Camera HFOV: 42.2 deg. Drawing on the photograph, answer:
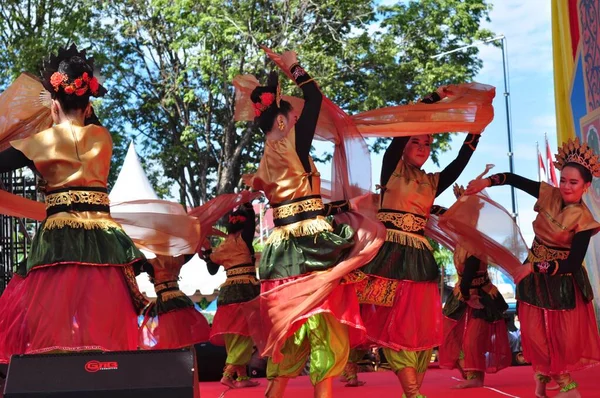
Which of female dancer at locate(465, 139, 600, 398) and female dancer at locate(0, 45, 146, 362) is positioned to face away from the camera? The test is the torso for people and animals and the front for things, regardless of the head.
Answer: female dancer at locate(0, 45, 146, 362)

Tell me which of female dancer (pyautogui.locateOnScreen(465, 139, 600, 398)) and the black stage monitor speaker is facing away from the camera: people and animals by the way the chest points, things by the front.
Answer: the black stage monitor speaker

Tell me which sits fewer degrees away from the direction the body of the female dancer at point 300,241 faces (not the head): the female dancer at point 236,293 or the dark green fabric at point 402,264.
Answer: the dark green fabric

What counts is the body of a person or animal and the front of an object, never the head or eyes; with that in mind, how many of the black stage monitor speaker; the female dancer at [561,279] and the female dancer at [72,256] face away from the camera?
2

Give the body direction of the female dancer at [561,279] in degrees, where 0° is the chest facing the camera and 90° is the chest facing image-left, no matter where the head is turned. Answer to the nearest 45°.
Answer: approximately 45°

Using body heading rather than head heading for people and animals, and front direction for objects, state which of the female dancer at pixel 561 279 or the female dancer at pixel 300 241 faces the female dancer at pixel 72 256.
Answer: the female dancer at pixel 561 279

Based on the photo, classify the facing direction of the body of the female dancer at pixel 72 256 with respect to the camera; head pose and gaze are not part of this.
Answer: away from the camera

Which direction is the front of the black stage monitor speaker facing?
away from the camera

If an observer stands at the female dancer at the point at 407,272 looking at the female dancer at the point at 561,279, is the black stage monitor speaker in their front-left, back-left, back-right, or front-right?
back-right

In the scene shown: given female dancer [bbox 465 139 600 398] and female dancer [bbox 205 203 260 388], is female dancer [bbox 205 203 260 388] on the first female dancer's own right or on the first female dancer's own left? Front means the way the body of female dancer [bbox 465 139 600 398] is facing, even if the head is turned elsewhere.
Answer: on the first female dancer's own right
